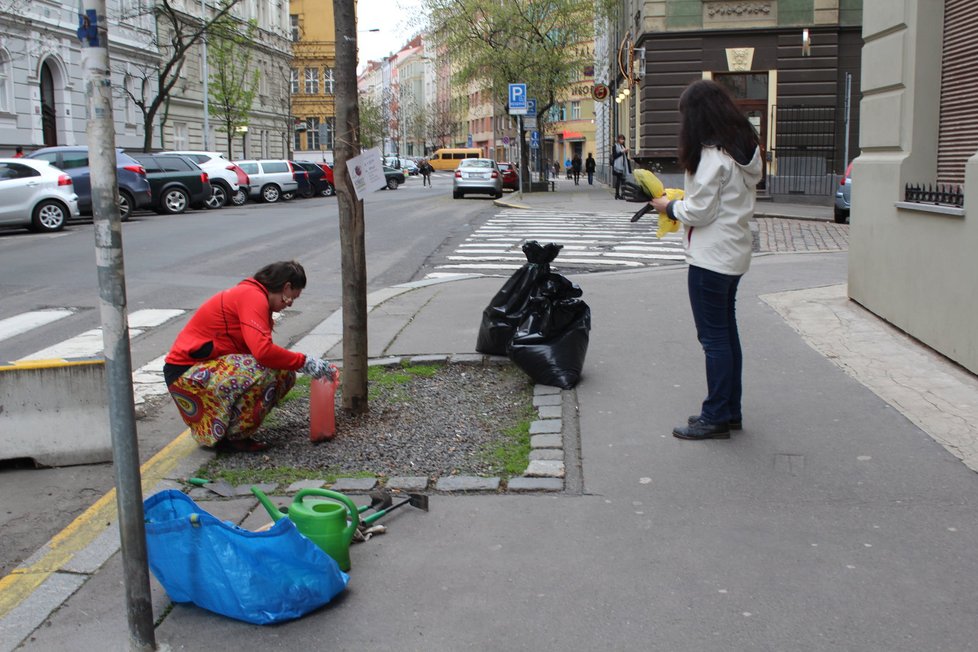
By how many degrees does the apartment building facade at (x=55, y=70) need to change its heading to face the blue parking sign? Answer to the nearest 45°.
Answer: approximately 45° to its left

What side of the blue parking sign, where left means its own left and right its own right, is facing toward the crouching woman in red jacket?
front

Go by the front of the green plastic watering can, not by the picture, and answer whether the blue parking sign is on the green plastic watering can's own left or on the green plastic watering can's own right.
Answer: on the green plastic watering can's own right

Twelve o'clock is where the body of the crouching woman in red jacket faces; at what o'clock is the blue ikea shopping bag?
The blue ikea shopping bag is roughly at 3 o'clock from the crouching woman in red jacket.

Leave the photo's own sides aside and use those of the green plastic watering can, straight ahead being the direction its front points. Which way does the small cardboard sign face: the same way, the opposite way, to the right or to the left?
to the left

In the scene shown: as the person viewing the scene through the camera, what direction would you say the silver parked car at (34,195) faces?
facing to the left of the viewer

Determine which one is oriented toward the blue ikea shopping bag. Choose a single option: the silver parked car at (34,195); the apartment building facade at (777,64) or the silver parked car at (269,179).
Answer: the apartment building facade

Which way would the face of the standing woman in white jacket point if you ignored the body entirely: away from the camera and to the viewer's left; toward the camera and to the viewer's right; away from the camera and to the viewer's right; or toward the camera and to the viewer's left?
away from the camera and to the viewer's left

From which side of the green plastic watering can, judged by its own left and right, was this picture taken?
left

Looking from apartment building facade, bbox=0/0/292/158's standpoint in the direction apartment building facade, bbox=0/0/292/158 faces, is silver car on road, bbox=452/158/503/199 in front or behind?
in front

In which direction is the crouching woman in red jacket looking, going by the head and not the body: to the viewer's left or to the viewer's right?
to the viewer's right

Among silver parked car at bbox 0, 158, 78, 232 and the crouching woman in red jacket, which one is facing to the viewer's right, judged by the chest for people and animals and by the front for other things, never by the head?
the crouching woman in red jacket
